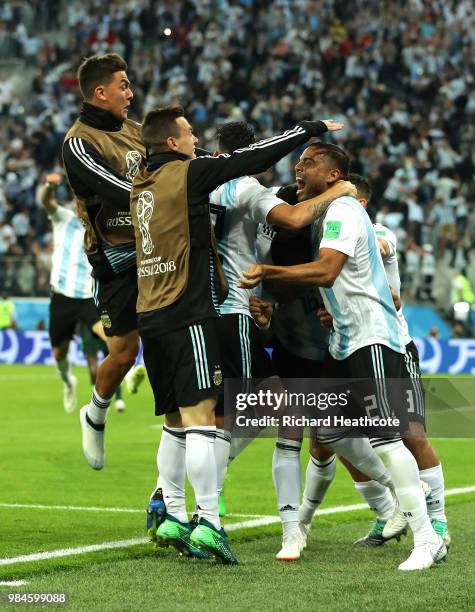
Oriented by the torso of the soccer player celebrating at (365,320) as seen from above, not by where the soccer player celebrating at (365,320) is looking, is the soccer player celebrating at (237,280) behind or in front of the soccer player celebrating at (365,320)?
in front

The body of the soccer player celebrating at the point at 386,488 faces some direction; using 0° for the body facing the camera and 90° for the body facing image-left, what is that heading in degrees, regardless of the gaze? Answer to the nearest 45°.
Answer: approximately 90°

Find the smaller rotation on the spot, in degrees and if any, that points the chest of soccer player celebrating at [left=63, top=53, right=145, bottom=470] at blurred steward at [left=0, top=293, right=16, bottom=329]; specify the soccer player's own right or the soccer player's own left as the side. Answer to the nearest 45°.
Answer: approximately 135° to the soccer player's own left

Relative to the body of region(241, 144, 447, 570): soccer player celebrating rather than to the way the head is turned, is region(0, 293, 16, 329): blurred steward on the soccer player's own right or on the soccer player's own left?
on the soccer player's own right

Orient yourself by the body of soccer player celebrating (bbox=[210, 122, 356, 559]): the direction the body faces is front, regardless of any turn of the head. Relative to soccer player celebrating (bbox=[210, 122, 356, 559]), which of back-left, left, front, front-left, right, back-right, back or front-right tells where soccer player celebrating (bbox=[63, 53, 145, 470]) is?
left

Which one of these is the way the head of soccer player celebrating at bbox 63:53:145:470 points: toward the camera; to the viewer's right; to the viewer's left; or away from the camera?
to the viewer's right

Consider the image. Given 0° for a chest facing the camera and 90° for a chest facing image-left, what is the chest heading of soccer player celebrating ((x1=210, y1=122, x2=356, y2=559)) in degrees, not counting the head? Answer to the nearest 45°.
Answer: approximately 225°
